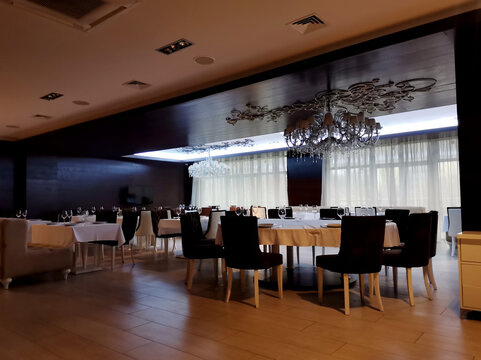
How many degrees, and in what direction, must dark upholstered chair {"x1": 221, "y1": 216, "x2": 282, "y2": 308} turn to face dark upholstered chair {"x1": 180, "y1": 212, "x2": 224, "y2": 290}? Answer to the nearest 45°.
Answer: approximately 90° to its left

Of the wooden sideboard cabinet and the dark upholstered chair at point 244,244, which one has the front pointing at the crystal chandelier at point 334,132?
the dark upholstered chair

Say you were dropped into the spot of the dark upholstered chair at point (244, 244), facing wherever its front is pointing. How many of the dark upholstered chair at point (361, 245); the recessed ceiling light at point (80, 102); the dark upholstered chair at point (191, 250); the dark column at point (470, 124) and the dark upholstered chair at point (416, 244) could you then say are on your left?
2

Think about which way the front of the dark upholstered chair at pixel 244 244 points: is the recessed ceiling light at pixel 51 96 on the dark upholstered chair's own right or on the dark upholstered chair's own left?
on the dark upholstered chair's own left

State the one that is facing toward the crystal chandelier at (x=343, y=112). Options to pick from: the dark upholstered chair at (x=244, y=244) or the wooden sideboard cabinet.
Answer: the dark upholstered chair

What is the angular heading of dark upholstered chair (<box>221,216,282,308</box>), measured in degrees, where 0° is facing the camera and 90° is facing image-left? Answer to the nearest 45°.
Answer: approximately 225°

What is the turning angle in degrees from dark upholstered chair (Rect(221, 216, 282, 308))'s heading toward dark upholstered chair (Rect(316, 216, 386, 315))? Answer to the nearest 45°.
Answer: approximately 45° to its right
